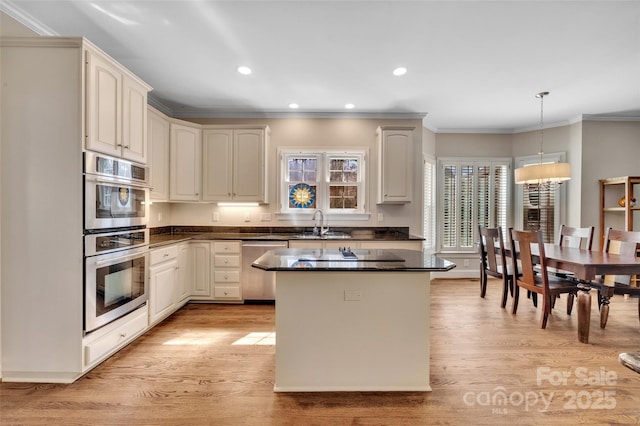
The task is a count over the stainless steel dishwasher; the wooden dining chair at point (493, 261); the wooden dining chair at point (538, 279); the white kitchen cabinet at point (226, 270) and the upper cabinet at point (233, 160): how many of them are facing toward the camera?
3

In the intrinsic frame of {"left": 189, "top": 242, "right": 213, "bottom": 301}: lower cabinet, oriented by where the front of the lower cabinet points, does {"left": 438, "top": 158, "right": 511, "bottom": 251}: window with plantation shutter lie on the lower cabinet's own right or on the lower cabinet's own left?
on the lower cabinet's own left

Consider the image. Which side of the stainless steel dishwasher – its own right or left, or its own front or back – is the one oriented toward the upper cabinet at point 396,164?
left

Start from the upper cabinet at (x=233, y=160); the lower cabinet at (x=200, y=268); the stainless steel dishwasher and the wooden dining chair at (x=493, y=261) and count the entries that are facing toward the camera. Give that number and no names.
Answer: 3

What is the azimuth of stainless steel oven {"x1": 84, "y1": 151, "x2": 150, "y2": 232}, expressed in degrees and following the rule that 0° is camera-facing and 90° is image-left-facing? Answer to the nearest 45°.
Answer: approximately 315°

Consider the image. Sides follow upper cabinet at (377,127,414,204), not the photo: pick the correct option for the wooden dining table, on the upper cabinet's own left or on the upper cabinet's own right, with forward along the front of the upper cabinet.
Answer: on the upper cabinet's own left

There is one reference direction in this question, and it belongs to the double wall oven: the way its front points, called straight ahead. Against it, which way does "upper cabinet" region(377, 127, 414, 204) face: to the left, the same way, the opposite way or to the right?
to the right

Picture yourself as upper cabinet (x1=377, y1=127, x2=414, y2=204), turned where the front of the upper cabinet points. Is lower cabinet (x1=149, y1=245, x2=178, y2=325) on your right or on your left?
on your right

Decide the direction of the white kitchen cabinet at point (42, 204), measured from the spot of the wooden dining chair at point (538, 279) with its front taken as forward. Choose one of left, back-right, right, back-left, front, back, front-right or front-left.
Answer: back

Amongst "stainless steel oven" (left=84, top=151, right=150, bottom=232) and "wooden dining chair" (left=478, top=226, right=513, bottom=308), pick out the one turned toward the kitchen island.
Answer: the stainless steel oven
